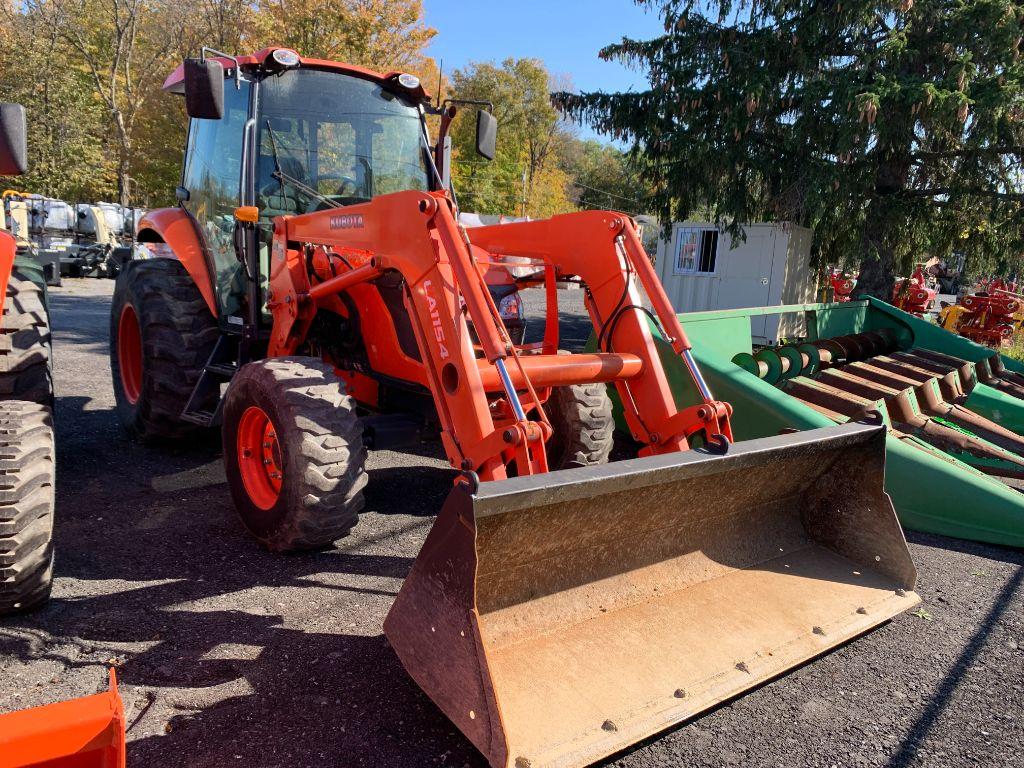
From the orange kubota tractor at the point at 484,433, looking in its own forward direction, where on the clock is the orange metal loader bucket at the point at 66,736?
The orange metal loader bucket is roughly at 2 o'clock from the orange kubota tractor.

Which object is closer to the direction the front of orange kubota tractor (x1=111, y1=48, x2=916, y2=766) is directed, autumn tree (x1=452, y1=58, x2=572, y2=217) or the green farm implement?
the green farm implement

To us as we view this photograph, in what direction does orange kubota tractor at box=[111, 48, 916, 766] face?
facing the viewer and to the right of the viewer

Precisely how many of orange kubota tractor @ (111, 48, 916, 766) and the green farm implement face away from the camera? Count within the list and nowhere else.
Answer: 0

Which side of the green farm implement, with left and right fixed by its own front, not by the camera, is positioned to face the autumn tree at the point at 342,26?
back

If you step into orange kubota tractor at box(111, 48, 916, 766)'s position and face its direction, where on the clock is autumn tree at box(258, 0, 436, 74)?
The autumn tree is roughly at 7 o'clock from the orange kubota tractor.

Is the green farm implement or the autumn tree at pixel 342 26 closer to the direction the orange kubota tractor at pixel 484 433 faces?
the green farm implement

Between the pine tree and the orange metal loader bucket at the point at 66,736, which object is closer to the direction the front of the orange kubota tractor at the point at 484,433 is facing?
the orange metal loader bucket

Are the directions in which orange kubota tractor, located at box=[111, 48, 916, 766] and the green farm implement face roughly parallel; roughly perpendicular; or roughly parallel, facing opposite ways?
roughly parallel

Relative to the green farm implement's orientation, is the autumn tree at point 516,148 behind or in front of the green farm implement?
behind

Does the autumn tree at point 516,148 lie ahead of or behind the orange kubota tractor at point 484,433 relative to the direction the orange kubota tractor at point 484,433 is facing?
behind

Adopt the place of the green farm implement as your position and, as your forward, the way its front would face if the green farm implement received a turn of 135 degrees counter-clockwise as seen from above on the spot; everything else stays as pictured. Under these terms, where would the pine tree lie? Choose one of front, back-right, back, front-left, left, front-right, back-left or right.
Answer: front

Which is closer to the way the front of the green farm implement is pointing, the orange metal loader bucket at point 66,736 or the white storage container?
the orange metal loader bucket
